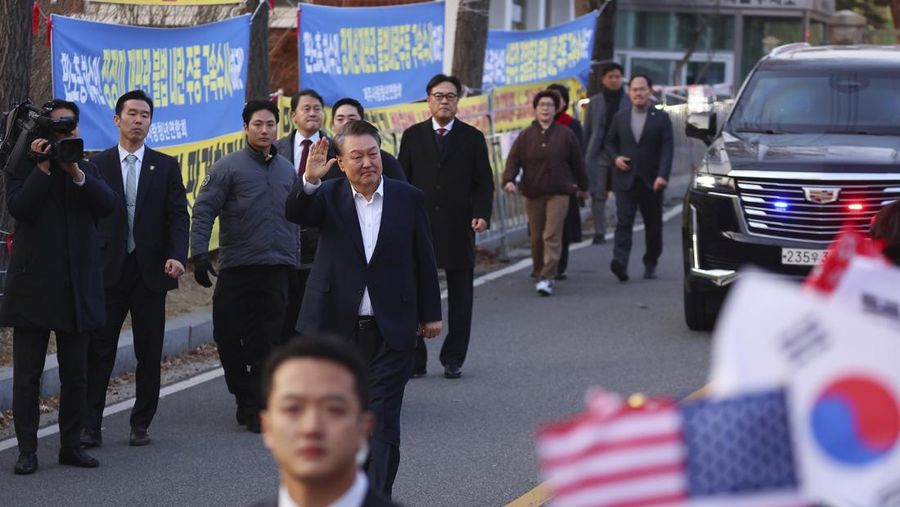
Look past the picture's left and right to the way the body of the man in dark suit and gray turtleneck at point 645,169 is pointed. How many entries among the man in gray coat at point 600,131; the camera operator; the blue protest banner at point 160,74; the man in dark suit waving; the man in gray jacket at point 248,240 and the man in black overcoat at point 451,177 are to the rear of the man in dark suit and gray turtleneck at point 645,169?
1

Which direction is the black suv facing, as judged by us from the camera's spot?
facing the viewer

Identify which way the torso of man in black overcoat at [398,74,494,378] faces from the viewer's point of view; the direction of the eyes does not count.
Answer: toward the camera

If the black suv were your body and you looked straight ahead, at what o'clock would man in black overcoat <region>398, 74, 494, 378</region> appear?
The man in black overcoat is roughly at 2 o'clock from the black suv.

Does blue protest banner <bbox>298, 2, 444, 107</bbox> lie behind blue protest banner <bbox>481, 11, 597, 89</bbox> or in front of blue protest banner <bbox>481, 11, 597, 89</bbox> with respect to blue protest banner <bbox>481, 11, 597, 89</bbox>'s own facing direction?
in front

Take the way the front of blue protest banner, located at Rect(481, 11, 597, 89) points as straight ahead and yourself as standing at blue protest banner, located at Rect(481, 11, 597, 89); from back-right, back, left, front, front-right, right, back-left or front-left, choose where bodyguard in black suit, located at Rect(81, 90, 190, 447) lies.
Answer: front

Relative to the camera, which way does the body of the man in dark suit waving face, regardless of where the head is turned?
toward the camera

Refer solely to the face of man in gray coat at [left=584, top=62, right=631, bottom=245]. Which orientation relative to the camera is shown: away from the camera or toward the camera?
toward the camera

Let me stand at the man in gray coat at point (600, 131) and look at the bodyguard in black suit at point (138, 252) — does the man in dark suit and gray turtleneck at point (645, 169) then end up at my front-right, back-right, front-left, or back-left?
front-left

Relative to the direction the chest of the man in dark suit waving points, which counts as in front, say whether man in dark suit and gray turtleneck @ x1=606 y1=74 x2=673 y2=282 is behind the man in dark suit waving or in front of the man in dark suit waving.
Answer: behind

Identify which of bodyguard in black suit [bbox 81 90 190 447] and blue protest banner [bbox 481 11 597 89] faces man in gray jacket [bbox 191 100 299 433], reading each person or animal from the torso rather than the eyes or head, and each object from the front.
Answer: the blue protest banner

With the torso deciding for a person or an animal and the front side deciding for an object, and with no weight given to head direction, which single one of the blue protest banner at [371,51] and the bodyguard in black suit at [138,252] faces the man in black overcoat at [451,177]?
the blue protest banner

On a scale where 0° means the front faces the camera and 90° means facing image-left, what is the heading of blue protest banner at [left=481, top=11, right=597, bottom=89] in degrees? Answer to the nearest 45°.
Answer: approximately 0°

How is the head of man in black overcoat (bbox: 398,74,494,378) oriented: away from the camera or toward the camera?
toward the camera

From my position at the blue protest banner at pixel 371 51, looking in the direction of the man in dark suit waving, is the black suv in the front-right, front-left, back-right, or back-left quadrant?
front-left

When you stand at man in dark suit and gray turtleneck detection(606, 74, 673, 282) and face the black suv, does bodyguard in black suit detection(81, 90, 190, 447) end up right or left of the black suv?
right

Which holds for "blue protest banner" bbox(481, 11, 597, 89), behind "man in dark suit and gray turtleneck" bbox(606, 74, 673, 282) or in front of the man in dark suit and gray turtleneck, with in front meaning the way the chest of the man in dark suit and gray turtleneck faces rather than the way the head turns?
behind

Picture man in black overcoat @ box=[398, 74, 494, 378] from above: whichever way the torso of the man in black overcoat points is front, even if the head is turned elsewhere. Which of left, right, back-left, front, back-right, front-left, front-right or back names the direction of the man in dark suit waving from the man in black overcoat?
front
